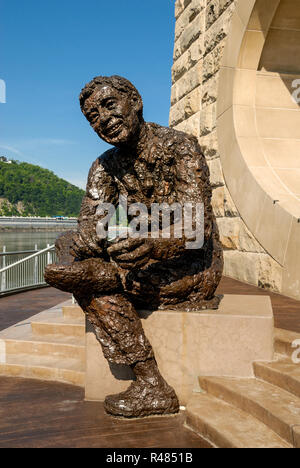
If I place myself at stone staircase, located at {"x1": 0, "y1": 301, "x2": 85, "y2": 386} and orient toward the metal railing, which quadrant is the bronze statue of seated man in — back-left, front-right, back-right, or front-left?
back-right

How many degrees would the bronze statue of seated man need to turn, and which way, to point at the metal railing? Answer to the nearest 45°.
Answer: approximately 135° to its right

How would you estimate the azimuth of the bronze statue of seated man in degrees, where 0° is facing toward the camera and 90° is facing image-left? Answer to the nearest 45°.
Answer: approximately 45°

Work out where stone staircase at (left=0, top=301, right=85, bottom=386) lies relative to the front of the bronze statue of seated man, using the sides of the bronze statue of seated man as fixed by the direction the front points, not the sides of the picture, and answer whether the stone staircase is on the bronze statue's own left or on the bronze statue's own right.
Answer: on the bronze statue's own right

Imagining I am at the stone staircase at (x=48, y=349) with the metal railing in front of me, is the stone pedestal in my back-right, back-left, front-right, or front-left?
back-right
